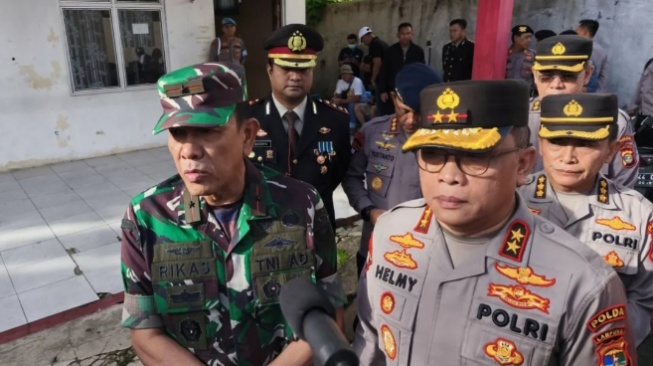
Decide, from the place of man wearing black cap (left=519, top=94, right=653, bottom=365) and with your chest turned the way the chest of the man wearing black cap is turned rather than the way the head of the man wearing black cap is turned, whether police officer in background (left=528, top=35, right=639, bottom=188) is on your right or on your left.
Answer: on your right

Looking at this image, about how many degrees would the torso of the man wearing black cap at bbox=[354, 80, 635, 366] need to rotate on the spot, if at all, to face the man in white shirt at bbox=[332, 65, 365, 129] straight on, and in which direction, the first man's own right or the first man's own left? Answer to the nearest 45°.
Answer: approximately 135° to the first man's own right

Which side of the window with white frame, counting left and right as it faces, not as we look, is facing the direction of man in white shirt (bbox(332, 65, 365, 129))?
left

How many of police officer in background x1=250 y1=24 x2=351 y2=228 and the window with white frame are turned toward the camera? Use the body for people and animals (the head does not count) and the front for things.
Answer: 2

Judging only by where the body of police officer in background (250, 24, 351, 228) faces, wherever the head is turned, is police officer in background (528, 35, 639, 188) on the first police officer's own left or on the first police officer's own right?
on the first police officer's own left

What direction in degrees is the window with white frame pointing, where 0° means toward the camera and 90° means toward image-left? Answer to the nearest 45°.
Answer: approximately 0°

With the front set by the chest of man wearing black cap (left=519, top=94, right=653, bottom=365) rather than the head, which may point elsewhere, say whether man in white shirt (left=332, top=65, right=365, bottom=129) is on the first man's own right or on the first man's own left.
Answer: on the first man's own right
